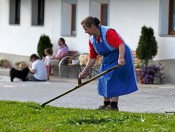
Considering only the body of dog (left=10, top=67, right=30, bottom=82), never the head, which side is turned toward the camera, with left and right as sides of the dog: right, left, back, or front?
right

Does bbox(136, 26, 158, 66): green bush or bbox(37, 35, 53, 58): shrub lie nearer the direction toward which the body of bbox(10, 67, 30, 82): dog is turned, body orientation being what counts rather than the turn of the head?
the green bush

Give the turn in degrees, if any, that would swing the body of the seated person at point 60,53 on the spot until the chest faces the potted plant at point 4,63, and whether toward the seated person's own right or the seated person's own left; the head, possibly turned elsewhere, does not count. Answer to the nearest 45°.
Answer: approximately 45° to the seated person's own right

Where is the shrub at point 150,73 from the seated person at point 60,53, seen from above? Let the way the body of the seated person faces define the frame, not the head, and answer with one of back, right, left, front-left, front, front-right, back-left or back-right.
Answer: back-left

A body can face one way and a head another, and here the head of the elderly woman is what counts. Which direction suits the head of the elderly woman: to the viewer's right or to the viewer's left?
to the viewer's left

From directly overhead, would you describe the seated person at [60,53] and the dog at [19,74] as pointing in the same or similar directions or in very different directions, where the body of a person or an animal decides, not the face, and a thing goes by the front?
very different directions

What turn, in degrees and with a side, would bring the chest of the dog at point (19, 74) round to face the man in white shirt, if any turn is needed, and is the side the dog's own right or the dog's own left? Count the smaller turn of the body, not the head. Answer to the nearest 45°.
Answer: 0° — it already faces them
